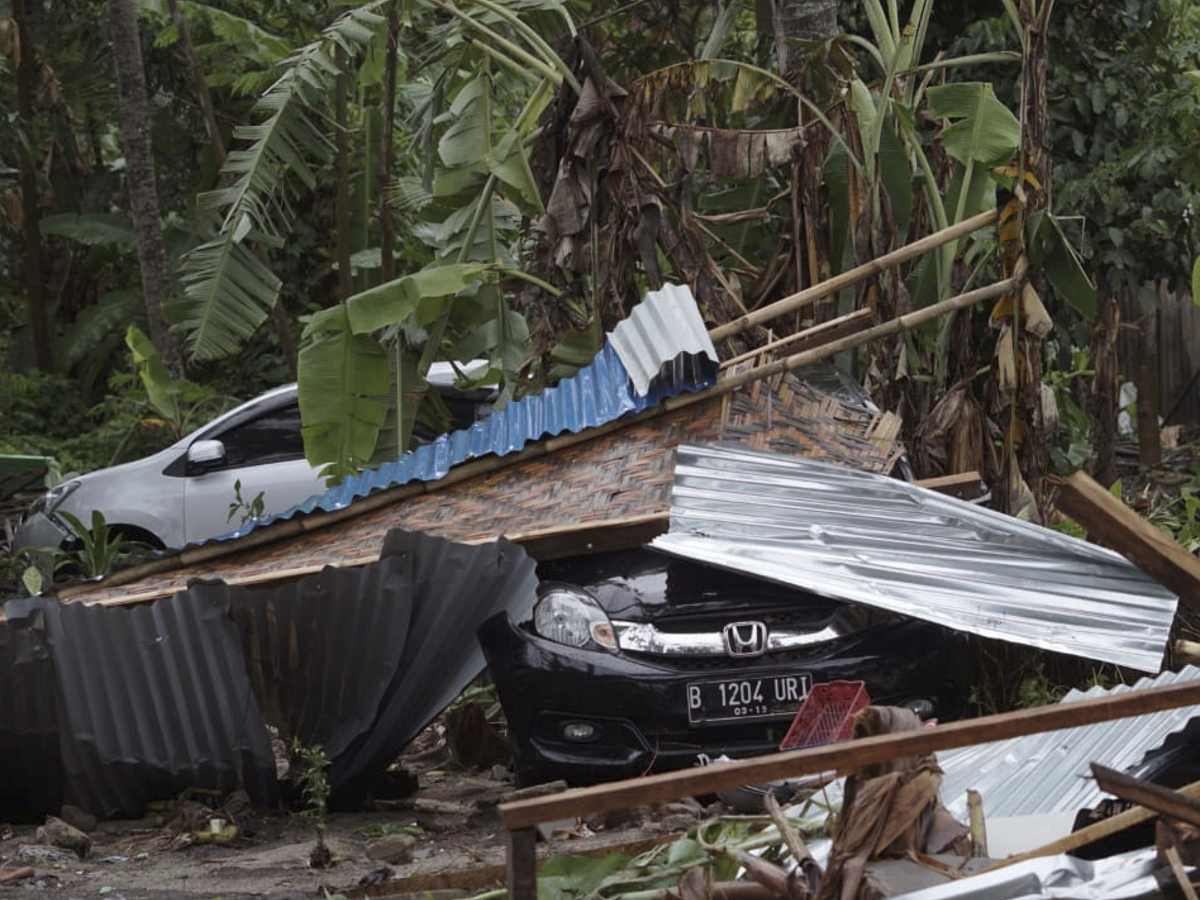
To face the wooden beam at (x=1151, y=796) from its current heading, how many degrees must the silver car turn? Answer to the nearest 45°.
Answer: approximately 90° to its left

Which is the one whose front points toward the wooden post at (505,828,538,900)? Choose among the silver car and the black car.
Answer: the black car

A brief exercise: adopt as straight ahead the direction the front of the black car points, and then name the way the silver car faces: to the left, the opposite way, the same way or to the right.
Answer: to the right

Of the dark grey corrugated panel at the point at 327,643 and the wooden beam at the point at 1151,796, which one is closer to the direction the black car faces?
the wooden beam

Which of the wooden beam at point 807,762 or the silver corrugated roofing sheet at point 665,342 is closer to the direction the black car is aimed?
the wooden beam

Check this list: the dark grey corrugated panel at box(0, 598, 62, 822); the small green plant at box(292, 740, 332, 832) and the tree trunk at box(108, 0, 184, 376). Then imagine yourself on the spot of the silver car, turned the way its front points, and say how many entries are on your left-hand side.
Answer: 2

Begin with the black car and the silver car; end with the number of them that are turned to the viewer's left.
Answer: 1

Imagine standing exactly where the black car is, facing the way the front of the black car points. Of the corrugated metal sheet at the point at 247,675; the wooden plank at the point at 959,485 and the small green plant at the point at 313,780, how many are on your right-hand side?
2

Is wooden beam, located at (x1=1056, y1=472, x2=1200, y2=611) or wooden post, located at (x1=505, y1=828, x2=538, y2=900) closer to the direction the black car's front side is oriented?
the wooden post

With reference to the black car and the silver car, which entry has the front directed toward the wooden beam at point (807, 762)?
the black car

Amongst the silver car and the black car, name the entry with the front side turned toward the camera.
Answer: the black car

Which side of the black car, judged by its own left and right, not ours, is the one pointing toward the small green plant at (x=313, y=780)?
right

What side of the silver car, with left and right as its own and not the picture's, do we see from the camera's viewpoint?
left

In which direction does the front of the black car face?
toward the camera
